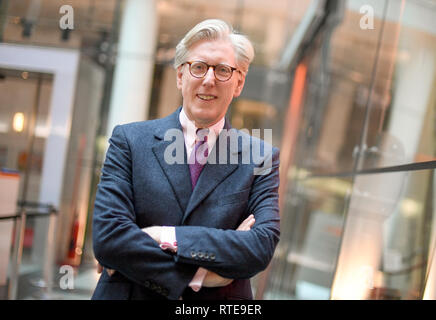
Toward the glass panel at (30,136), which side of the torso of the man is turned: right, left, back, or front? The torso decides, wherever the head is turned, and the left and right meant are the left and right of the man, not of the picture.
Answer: back

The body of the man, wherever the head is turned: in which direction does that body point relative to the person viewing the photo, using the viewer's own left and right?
facing the viewer

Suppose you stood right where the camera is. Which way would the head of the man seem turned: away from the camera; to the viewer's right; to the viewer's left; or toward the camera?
toward the camera
